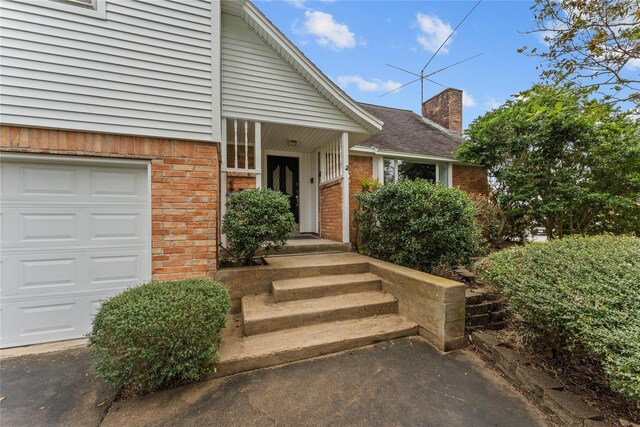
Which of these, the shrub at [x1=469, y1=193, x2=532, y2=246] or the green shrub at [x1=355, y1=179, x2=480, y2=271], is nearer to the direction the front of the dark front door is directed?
the green shrub

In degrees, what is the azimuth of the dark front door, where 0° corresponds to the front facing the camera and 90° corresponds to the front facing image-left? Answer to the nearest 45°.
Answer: approximately 0°

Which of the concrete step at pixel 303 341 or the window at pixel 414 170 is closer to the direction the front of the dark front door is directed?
the concrete step

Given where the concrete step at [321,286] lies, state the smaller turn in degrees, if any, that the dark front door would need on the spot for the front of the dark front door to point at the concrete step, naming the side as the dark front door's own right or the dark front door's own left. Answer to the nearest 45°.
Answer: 0° — it already faces it

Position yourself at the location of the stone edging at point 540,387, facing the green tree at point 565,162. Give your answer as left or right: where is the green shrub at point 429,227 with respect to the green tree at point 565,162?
left

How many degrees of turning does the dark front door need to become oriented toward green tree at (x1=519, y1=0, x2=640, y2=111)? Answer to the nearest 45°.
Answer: approximately 45° to its left

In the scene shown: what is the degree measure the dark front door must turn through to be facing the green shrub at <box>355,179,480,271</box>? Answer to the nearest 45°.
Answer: approximately 45° to its left

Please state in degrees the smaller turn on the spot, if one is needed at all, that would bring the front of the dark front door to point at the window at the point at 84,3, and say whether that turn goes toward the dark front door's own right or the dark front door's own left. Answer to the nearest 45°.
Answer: approximately 45° to the dark front door's own right

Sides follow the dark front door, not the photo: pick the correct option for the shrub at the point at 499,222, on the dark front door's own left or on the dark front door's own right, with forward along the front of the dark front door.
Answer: on the dark front door's own left
